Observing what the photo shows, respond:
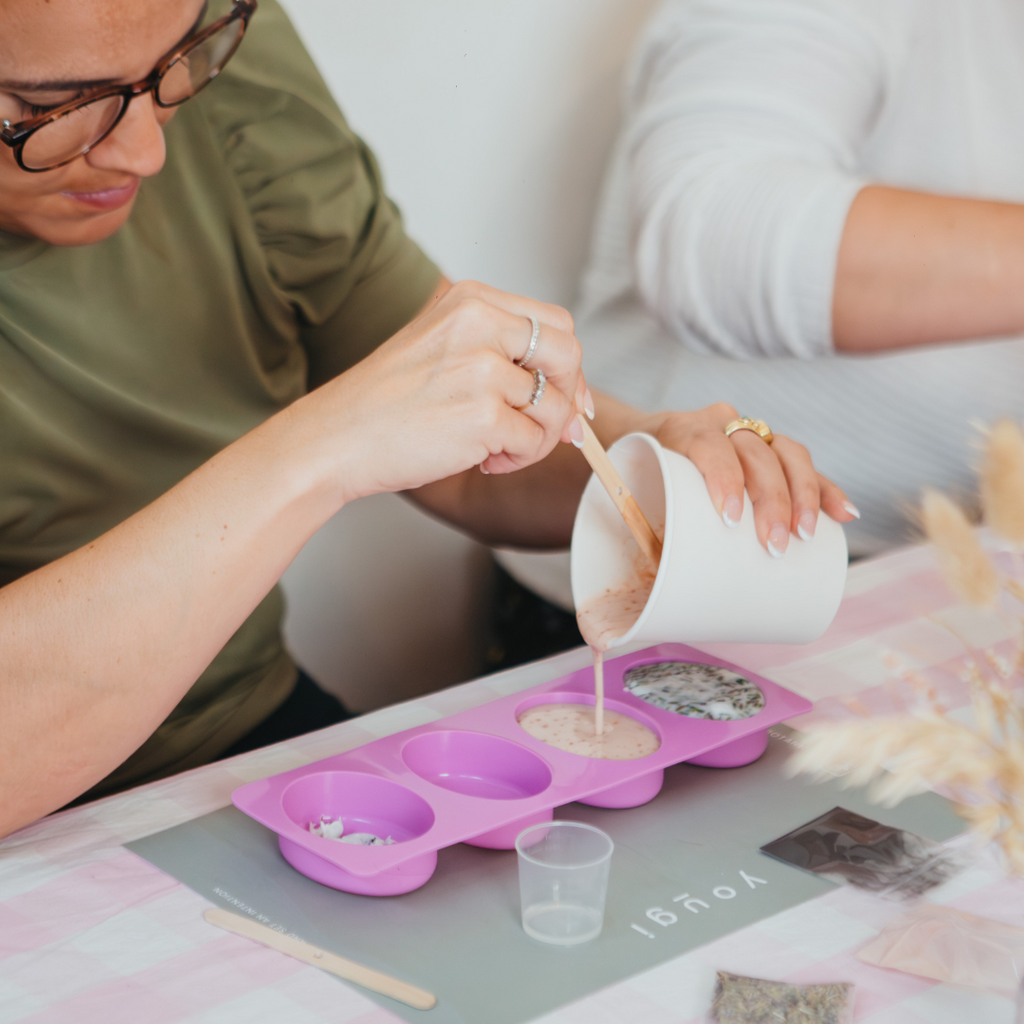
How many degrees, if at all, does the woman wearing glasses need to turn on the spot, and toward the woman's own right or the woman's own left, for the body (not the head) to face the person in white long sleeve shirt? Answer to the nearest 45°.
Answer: approximately 90° to the woman's own left

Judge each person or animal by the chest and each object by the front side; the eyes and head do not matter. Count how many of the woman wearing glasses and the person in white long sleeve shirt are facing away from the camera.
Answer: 0

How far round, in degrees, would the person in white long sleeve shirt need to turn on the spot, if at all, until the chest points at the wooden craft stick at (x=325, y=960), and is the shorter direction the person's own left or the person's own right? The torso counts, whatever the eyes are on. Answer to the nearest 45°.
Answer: approximately 45° to the person's own right

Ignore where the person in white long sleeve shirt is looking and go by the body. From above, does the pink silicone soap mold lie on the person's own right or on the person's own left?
on the person's own right

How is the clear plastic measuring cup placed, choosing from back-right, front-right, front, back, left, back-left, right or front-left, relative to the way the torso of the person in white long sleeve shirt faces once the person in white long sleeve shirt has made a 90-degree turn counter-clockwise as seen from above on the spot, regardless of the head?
back-right

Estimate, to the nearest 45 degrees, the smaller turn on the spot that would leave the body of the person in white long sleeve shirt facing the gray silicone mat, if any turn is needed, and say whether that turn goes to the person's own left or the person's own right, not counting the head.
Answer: approximately 45° to the person's own right

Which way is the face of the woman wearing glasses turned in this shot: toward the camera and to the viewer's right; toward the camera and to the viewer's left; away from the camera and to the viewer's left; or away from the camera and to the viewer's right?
toward the camera and to the viewer's right

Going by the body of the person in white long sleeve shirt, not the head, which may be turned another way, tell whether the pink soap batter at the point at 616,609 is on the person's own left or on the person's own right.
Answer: on the person's own right
